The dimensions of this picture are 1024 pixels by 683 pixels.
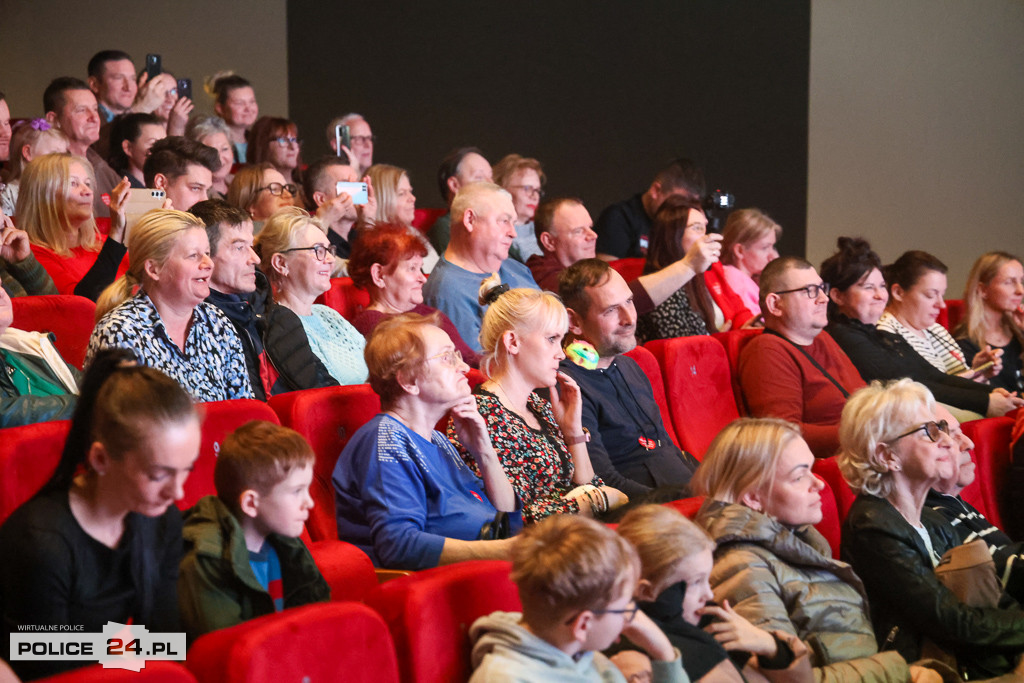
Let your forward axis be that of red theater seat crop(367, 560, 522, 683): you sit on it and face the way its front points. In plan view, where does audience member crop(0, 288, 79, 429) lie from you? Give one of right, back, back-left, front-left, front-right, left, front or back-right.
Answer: back

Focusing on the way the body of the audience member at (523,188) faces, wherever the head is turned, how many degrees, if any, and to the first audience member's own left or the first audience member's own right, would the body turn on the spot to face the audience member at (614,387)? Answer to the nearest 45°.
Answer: approximately 45° to the first audience member's own right

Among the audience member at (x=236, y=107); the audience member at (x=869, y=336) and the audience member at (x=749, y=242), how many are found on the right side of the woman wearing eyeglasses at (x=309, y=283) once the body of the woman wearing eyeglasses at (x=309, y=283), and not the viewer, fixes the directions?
0

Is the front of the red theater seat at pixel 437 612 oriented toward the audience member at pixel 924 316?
no

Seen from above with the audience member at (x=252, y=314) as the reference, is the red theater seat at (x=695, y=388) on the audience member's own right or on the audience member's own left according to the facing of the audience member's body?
on the audience member's own left

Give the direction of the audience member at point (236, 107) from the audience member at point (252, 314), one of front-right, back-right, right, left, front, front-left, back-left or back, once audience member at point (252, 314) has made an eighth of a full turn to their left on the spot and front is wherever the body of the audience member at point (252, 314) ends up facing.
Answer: left

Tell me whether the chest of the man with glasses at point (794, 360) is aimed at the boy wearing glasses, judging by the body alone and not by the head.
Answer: no

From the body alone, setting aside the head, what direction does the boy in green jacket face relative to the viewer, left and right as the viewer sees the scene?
facing the viewer and to the right of the viewer

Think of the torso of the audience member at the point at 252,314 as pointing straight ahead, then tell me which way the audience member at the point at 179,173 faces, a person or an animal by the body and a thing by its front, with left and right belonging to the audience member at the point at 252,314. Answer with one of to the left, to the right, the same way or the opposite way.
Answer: the same way

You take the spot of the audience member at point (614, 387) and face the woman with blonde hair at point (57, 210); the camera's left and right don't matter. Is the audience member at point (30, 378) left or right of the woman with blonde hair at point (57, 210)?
left

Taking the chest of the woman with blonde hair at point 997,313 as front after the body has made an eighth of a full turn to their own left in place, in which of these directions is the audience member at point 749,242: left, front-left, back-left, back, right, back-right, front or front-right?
back

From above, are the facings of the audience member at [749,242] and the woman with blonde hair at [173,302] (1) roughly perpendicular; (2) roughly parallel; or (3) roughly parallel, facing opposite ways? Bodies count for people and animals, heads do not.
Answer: roughly parallel

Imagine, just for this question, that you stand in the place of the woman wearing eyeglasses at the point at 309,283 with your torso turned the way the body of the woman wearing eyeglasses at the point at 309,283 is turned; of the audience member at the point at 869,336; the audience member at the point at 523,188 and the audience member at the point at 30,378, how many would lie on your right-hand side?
1

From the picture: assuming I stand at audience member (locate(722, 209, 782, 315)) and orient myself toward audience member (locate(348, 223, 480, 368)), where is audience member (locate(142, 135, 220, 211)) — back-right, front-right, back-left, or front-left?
front-right

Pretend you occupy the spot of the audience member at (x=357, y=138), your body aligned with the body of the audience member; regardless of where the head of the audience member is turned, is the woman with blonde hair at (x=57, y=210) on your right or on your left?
on your right

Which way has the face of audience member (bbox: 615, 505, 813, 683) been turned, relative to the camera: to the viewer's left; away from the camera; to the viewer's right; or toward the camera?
to the viewer's right

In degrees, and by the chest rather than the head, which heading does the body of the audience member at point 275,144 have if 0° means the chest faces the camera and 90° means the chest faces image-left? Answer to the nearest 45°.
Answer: approximately 315°

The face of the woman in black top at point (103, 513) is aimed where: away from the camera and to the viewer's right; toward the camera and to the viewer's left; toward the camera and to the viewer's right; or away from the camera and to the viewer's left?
toward the camera and to the viewer's right
